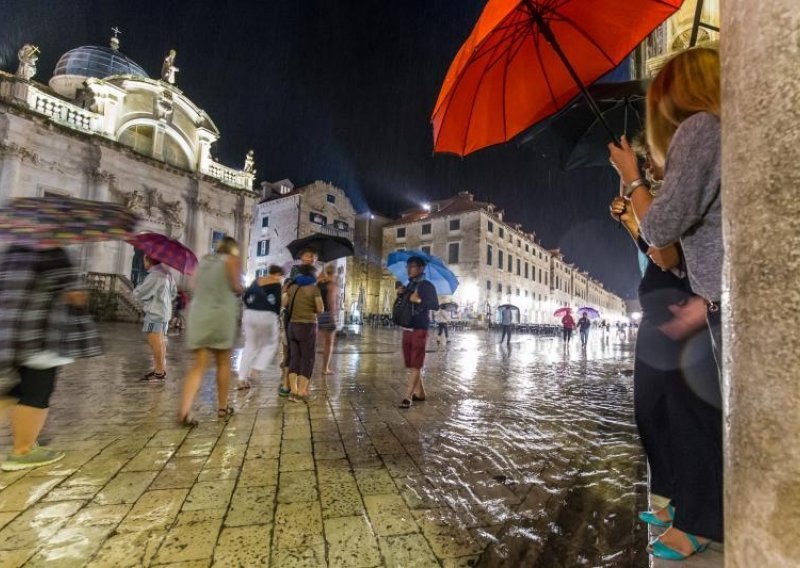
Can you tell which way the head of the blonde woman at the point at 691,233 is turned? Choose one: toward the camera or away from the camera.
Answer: away from the camera

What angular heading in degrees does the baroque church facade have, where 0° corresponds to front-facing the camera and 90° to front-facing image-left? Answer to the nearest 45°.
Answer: approximately 315°

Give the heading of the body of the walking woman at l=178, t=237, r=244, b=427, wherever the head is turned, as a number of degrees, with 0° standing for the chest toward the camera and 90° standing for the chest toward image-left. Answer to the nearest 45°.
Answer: approximately 225°

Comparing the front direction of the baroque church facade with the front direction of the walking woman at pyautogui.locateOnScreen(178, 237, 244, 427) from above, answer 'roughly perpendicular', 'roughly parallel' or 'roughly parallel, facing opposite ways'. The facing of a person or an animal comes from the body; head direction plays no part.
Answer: roughly perpendicular

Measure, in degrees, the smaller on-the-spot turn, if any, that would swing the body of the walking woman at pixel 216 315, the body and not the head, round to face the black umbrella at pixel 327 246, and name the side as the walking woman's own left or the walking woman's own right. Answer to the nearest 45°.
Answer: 0° — they already face it

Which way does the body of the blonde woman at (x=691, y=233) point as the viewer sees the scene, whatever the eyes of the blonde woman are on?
to the viewer's left
